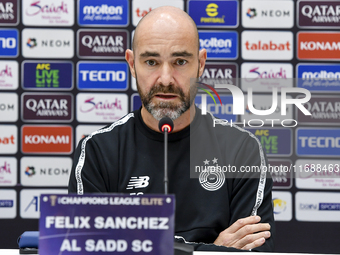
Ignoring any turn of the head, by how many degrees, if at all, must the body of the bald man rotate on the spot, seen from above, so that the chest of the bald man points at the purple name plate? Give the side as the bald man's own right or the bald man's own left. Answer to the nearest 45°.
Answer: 0° — they already face it

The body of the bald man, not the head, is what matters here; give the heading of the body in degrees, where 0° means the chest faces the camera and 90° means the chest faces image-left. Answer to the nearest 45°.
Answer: approximately 0°

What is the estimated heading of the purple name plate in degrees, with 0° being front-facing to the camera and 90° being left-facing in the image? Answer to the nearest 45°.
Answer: approximately 0°

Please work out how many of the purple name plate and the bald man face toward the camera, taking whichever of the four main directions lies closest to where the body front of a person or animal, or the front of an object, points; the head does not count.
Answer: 2

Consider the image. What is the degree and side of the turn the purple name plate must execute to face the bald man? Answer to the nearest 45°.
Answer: approximately 180°
